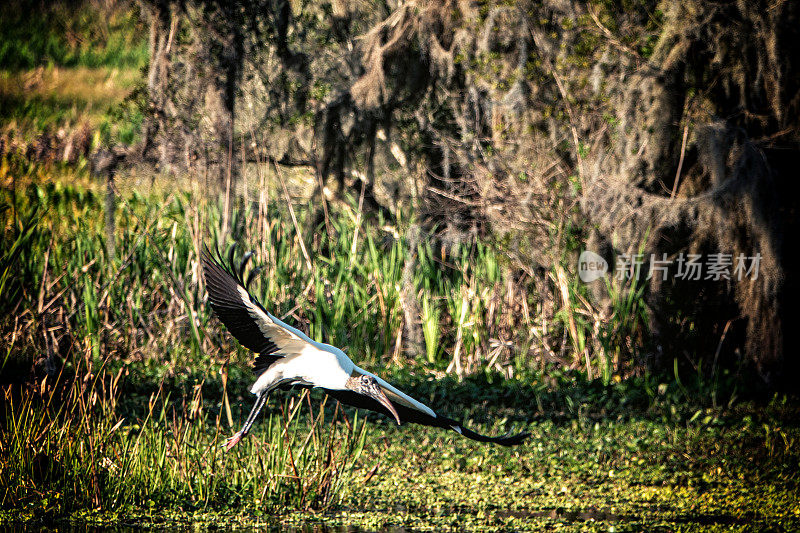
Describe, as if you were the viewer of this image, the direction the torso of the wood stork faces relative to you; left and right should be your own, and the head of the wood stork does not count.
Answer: facing the viewer and to the right of the viewer
